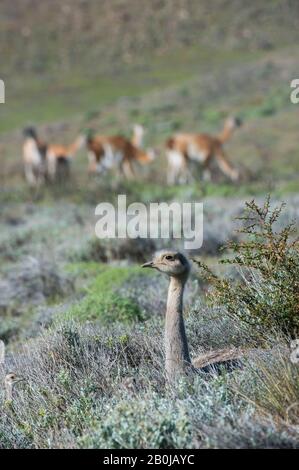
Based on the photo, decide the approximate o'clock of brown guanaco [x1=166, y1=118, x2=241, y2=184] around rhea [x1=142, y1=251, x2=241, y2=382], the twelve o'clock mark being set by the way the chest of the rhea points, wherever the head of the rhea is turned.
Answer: The brown guanaco is roughly at 3 o'clock from the rhea.

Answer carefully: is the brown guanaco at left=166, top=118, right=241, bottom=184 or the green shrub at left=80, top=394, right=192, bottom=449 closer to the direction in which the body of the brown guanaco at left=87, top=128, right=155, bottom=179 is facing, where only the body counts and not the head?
the brown guanaco

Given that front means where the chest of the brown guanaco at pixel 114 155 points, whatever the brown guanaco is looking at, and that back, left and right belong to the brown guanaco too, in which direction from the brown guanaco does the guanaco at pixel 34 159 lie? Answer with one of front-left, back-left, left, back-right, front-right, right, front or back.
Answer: back

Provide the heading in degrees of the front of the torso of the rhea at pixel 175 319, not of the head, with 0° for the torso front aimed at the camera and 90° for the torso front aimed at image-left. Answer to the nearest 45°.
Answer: approximately 90°

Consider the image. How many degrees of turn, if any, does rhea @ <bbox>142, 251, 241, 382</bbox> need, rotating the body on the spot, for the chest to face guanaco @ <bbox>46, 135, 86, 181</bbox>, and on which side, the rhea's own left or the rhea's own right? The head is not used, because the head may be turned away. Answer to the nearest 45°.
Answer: approximately 90° to the rhea's own right

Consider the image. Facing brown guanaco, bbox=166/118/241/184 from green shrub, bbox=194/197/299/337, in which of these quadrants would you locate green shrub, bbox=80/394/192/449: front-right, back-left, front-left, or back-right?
back-left

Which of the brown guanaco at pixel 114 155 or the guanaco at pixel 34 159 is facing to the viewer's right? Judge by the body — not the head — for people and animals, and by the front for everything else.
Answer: the brown guanaco

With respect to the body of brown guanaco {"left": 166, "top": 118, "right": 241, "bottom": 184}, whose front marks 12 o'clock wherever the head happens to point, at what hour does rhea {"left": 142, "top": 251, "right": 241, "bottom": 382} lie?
The rhea is roughly at 3 o'clock from the brown guanaco.

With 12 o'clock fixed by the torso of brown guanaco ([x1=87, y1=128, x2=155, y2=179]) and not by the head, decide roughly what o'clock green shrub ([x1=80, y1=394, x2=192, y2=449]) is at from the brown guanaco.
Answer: The green shrub is roughly at 3 o'clock from the brown guanaco.

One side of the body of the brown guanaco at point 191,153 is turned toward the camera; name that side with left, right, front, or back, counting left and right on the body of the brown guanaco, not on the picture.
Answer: right

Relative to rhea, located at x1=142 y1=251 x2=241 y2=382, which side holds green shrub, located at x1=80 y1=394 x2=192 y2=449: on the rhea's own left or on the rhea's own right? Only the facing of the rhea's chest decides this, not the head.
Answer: on the rhea's own left

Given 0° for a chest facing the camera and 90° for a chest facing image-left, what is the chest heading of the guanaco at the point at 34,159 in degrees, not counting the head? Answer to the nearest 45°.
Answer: approximately 45°

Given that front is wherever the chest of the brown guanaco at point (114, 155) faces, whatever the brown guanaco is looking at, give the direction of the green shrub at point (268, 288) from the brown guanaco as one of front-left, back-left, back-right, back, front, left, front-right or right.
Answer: right

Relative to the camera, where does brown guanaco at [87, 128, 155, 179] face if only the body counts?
to the viewer's right
